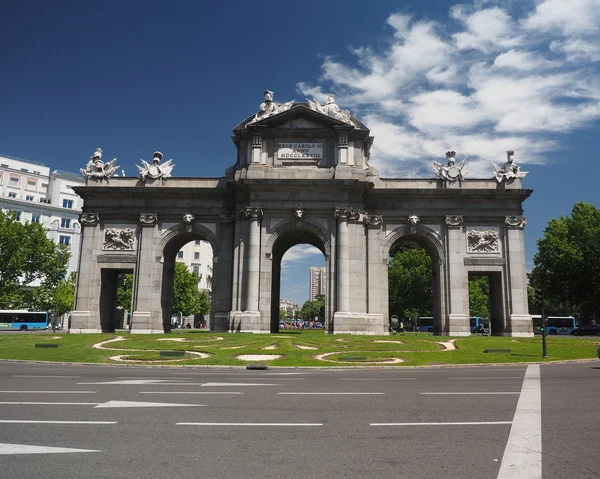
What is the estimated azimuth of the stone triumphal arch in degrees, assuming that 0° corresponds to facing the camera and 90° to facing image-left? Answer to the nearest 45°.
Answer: approximately 0°

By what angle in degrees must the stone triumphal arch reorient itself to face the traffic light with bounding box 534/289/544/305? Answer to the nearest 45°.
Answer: approximately 45° to its left
